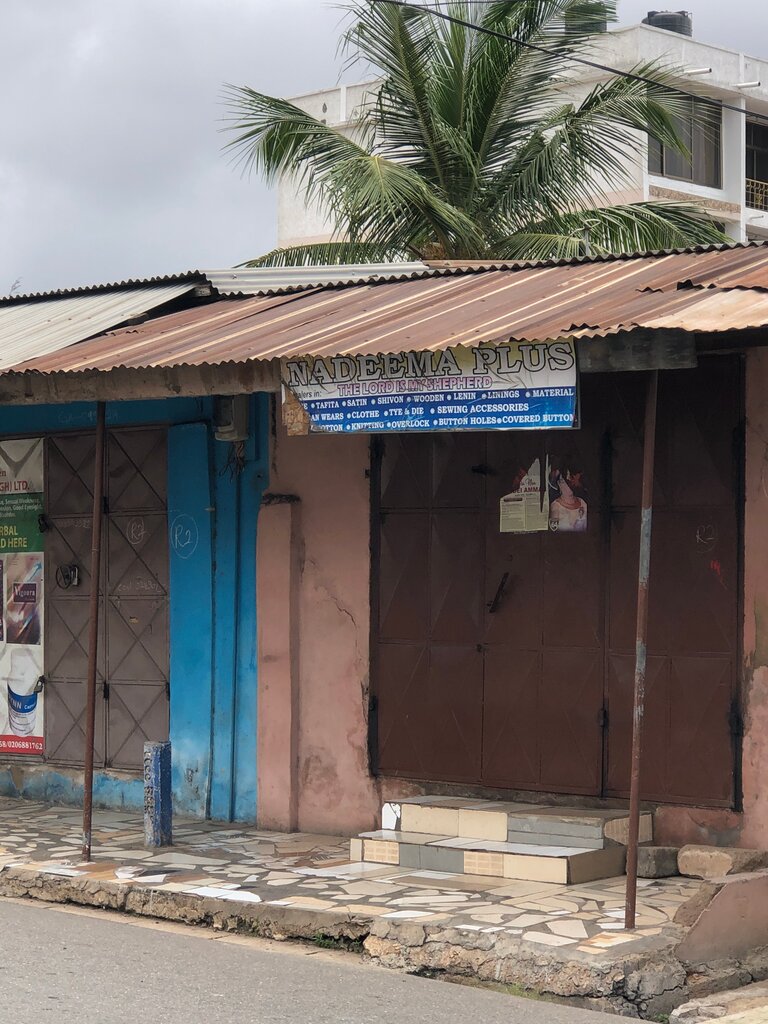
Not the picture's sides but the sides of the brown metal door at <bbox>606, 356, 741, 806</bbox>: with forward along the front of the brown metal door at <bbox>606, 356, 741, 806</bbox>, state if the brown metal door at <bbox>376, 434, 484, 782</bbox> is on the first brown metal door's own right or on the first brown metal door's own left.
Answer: on the first brown metal door's own right

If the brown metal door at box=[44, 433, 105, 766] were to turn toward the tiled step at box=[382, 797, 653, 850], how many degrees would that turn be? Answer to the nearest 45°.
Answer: approximately 90° to its left

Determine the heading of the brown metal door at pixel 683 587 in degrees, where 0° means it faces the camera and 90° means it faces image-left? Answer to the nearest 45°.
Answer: approximately 0°

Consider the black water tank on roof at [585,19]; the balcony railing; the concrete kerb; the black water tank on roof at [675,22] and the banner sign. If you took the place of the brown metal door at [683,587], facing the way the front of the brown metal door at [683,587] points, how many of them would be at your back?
3

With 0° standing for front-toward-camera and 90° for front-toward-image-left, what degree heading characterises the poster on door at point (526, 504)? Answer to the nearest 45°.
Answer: approximately 0°

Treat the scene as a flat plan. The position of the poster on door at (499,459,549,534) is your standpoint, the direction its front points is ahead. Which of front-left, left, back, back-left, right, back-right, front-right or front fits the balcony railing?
back

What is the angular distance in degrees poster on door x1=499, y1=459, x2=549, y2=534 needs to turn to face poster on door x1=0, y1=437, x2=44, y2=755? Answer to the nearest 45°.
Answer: approximately 135° to its right

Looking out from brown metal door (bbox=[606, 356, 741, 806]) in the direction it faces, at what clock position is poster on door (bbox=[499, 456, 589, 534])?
The poster on door is roughly at 4 o'clock from the brown metal door.

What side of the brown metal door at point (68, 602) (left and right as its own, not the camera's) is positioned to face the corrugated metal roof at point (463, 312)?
left

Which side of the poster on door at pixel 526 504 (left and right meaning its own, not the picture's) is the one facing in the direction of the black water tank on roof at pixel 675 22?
back

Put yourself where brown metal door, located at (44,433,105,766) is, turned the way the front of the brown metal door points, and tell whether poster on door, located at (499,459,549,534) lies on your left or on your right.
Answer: on your left

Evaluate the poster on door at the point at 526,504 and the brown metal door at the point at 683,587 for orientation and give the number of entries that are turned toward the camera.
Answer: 2
